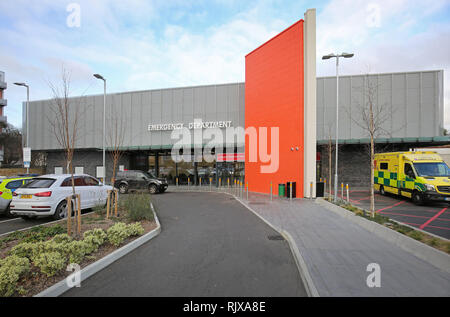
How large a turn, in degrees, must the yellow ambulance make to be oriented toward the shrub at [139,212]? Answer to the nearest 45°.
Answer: approximately 90° to its right

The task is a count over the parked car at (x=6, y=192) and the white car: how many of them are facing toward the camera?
0

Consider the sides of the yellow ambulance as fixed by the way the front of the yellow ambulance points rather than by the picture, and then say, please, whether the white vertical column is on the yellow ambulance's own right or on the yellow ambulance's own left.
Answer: on the yellow ambulance's own right
